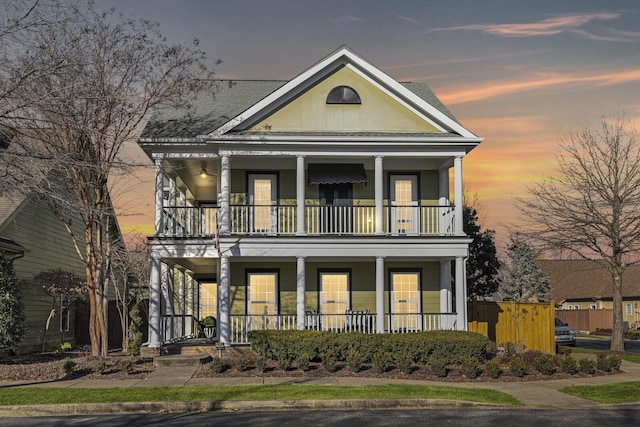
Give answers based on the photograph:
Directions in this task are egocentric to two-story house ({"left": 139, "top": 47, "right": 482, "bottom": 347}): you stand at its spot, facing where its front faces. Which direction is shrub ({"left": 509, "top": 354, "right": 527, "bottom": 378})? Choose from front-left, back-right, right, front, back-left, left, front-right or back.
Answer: front-left

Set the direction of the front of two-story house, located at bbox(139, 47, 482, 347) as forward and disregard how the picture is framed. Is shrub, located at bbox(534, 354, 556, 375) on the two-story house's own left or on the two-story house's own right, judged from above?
on the two-story house's own left

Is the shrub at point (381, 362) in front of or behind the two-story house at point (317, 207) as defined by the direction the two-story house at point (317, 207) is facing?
in front

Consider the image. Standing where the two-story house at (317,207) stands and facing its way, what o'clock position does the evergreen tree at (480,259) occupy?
The evergreen tree is roughly at 7 o'clock from the two-story house.

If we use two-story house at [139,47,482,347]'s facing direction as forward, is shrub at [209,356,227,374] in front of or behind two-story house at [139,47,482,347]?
in front

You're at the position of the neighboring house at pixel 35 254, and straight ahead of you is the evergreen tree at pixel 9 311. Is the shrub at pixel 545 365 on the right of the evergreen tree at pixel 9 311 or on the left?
left

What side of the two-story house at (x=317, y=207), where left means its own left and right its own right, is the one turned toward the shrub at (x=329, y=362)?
front

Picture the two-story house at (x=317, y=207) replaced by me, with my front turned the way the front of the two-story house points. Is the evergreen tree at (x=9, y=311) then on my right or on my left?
on my right

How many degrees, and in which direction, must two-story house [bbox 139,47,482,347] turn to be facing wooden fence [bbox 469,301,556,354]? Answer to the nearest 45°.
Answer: approximately 90° to its left

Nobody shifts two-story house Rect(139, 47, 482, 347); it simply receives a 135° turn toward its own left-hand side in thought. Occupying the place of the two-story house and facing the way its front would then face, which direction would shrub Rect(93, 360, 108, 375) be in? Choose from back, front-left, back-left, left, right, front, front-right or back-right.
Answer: back

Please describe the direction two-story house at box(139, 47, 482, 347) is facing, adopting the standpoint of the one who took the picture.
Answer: facing the viewer
